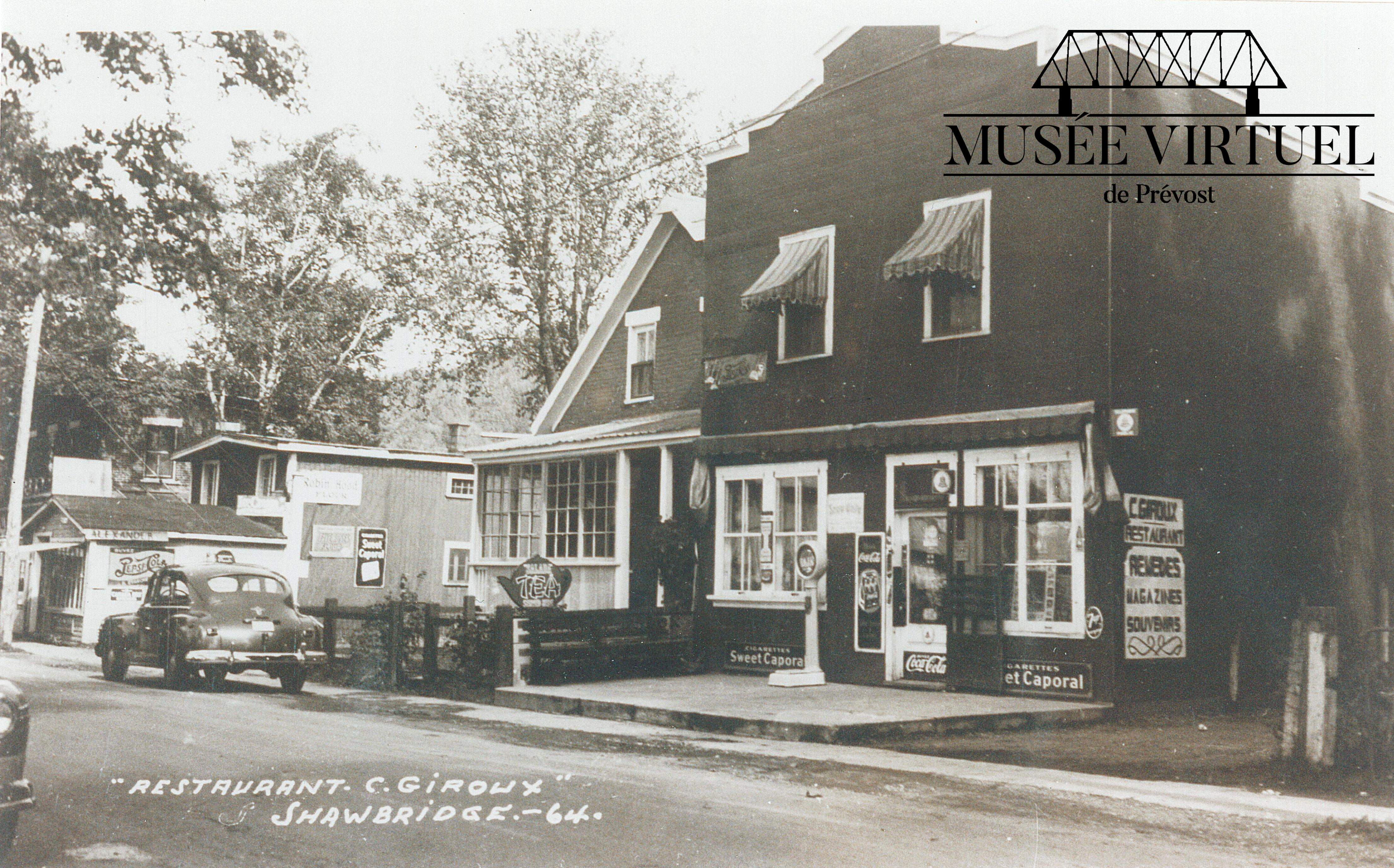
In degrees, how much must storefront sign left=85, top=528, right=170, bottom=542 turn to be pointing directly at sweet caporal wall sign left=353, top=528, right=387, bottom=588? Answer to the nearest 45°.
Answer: approximately 135° to its left

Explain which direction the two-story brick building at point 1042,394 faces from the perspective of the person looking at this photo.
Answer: facing the viewer and to the left of the viewer

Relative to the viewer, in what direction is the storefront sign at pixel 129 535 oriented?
toward the camera

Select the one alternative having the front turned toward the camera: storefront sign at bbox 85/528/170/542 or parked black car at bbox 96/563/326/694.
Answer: the storefront sign

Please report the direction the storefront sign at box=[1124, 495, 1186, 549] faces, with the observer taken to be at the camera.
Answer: facing the viewer and to the right of the viewer

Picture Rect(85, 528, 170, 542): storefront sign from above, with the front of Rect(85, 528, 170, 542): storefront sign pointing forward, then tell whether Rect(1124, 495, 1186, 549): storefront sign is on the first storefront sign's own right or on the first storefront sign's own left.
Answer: on the first storefront sign's own left

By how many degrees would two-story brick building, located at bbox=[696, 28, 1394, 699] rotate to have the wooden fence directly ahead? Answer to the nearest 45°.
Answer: approximately 45° to its right

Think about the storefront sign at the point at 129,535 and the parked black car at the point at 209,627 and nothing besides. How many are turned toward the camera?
1

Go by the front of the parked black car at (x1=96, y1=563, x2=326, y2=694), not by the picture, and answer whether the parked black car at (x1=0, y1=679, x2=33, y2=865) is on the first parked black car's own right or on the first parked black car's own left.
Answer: on the first parked black car's own left

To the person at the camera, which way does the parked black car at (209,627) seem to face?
facing away from the viewer and to the left of the viewer

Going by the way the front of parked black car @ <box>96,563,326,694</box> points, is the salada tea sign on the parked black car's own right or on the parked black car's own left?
on the parked black car's own right

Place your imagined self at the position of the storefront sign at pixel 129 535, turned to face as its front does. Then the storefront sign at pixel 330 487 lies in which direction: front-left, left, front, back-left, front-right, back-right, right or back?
left
